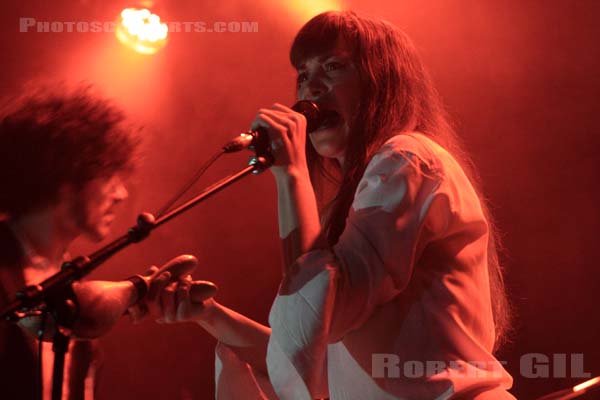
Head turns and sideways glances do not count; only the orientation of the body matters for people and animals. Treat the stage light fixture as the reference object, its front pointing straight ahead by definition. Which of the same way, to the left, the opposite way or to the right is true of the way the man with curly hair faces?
to the left

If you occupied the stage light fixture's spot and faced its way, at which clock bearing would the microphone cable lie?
The microphone cable is roughly at 12 o'clock from the stage light fixture.

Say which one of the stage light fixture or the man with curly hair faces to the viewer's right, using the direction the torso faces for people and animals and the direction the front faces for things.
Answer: the man with curly hair

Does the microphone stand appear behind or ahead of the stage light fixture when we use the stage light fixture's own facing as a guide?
ahead

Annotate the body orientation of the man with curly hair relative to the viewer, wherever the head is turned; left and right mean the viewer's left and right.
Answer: facing to the right of the viewer

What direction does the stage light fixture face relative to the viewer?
toward the camera

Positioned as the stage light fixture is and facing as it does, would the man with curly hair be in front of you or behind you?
in front

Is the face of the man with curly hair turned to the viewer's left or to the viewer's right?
to the viewer's right
